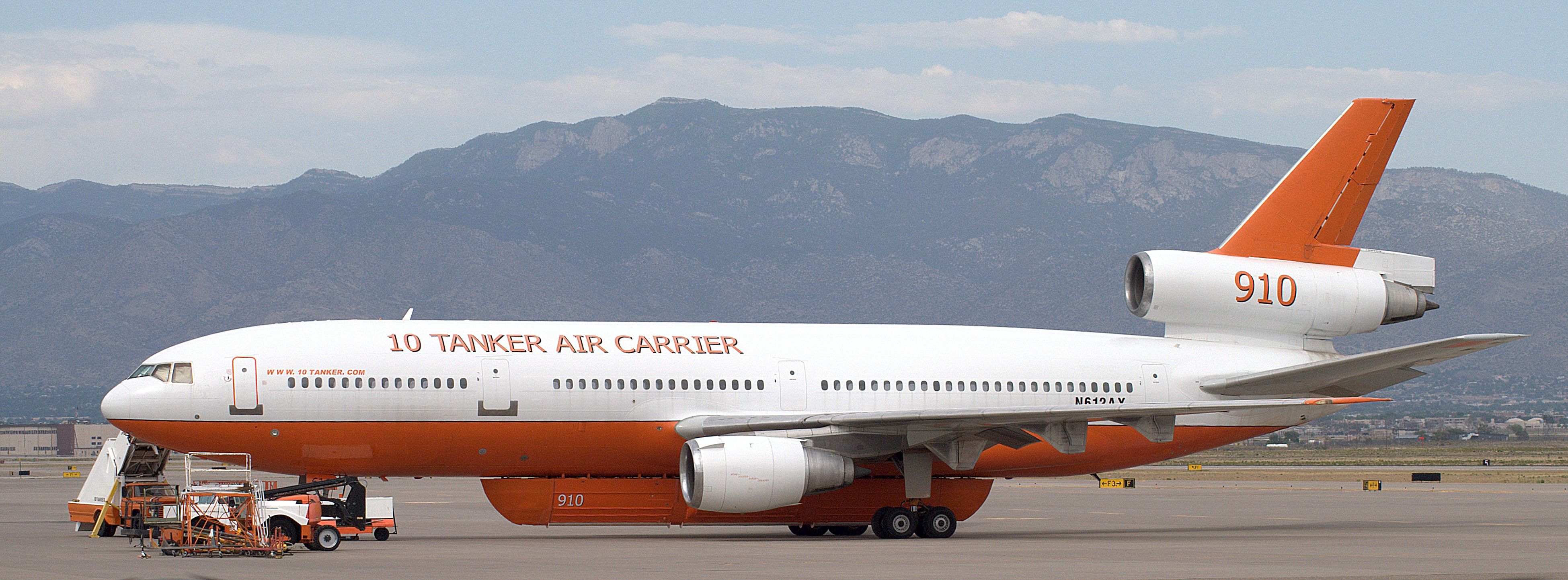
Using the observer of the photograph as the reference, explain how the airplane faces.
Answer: facing to the left of the viewer

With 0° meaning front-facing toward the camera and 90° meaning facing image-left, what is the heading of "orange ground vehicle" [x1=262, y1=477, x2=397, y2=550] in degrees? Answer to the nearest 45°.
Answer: approximately 90°

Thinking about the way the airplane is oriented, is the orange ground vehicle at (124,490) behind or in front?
in front

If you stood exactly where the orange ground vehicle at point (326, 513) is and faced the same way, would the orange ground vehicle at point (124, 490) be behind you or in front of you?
in front
